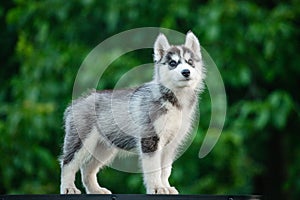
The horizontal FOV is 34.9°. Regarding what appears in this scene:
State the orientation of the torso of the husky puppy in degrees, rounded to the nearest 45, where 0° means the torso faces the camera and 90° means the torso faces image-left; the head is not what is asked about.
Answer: approximately 315°
